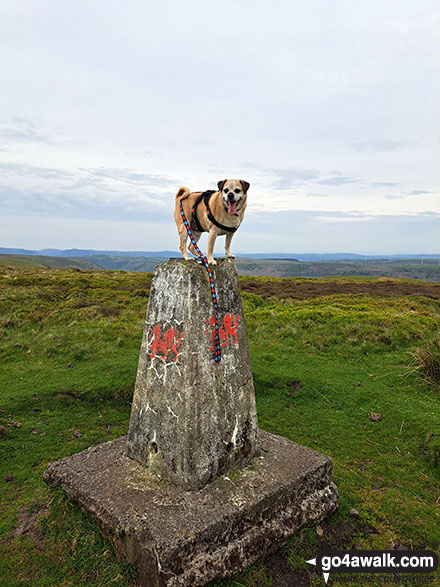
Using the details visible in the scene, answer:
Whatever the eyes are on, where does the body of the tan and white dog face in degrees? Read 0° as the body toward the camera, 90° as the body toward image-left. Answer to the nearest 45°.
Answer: approximately 315°

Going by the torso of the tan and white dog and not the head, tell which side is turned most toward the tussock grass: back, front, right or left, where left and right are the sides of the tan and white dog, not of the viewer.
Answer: left
